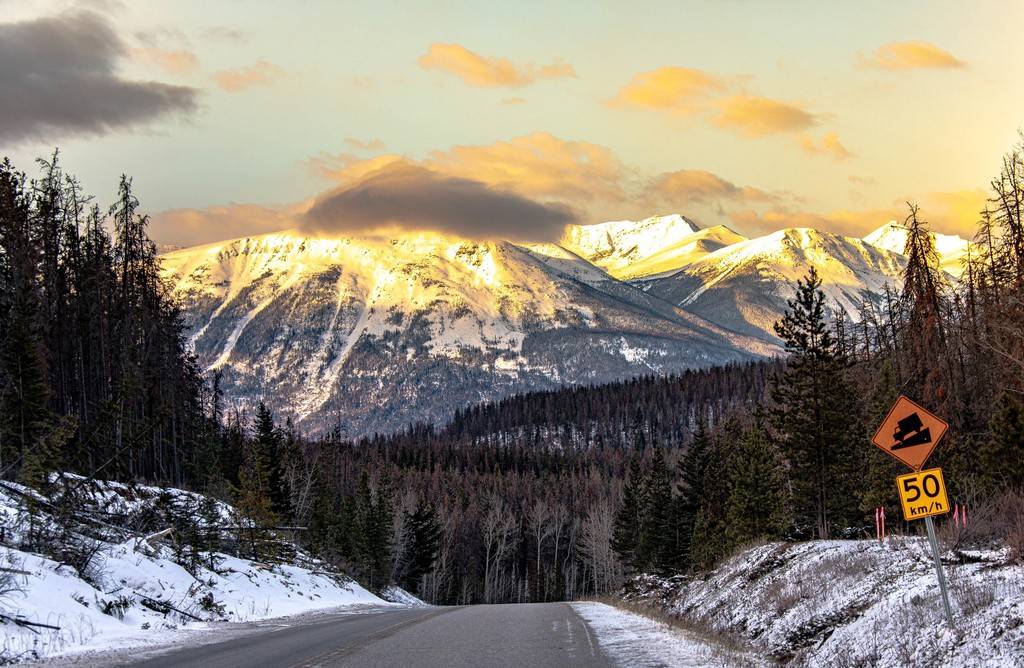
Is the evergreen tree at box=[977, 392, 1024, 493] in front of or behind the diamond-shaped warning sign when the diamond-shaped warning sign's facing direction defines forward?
behind

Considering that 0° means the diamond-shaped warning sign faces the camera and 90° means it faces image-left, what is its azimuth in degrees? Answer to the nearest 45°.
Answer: approximately 0°

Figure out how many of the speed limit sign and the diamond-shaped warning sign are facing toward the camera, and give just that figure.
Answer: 2

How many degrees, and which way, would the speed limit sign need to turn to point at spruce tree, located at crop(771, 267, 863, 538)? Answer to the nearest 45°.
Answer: approximately 180°

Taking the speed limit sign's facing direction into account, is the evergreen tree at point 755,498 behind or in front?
behind

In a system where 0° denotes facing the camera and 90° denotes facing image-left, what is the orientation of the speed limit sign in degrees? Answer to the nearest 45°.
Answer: approximately 0°

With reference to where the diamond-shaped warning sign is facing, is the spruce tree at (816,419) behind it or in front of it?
behind
